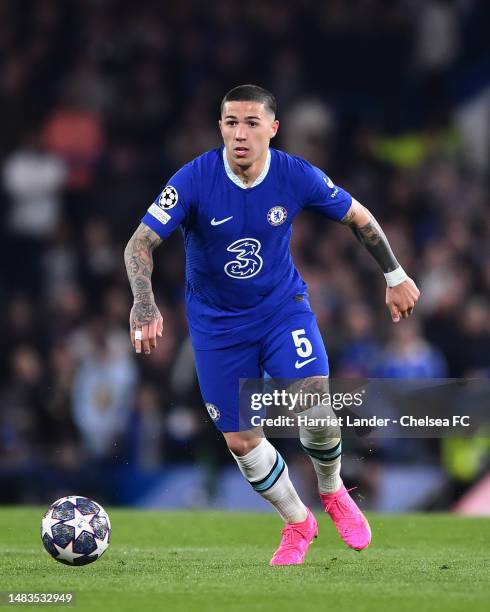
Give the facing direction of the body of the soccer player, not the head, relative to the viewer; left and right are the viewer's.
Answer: facing the viewer

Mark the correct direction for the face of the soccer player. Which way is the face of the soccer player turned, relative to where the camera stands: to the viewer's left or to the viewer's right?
to the viewer's left
